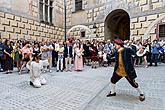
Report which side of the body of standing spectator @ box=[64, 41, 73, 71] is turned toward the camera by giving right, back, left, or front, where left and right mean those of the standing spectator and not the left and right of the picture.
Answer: front

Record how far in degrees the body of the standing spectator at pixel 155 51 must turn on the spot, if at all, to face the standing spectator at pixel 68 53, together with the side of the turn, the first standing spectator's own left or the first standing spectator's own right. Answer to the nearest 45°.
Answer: approximately 45° to the first standing spectator's own right

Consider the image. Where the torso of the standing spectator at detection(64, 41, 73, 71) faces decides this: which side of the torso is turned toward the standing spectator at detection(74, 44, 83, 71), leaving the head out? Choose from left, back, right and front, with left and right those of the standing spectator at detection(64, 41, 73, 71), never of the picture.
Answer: left

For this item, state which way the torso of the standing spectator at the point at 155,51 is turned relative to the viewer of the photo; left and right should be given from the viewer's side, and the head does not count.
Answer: facing the viewer

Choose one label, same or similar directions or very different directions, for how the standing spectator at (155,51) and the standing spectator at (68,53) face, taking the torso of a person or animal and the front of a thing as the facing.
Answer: same or similar directions

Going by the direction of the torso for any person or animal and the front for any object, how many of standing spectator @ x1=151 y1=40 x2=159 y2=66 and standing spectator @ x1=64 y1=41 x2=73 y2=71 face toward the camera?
2

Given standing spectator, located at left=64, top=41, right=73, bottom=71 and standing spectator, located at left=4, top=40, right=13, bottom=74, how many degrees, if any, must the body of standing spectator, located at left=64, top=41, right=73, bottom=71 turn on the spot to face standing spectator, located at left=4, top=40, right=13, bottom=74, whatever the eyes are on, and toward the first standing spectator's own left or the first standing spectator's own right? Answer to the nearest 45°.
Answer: approximately 90° to the first standing spectator's own right

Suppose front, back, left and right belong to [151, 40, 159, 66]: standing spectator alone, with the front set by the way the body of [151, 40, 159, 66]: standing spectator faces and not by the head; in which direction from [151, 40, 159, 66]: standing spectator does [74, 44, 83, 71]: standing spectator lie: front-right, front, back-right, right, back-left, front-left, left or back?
front-right

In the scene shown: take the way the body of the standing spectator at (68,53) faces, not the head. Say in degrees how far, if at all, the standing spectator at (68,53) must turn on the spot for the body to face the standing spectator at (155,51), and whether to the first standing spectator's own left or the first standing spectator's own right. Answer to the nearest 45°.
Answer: approximately 90° to the first standing spectator's own left

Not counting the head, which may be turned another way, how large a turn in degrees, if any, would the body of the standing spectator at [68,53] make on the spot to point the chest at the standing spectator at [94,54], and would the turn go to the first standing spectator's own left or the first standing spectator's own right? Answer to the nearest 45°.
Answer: approximately 135° to the first standing spectator's own left

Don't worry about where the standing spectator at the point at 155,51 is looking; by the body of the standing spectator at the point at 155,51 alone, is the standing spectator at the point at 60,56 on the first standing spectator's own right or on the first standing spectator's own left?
on the first standing spectator's own right

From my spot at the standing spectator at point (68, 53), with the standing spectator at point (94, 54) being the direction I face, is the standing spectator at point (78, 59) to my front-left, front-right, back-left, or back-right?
front-right
